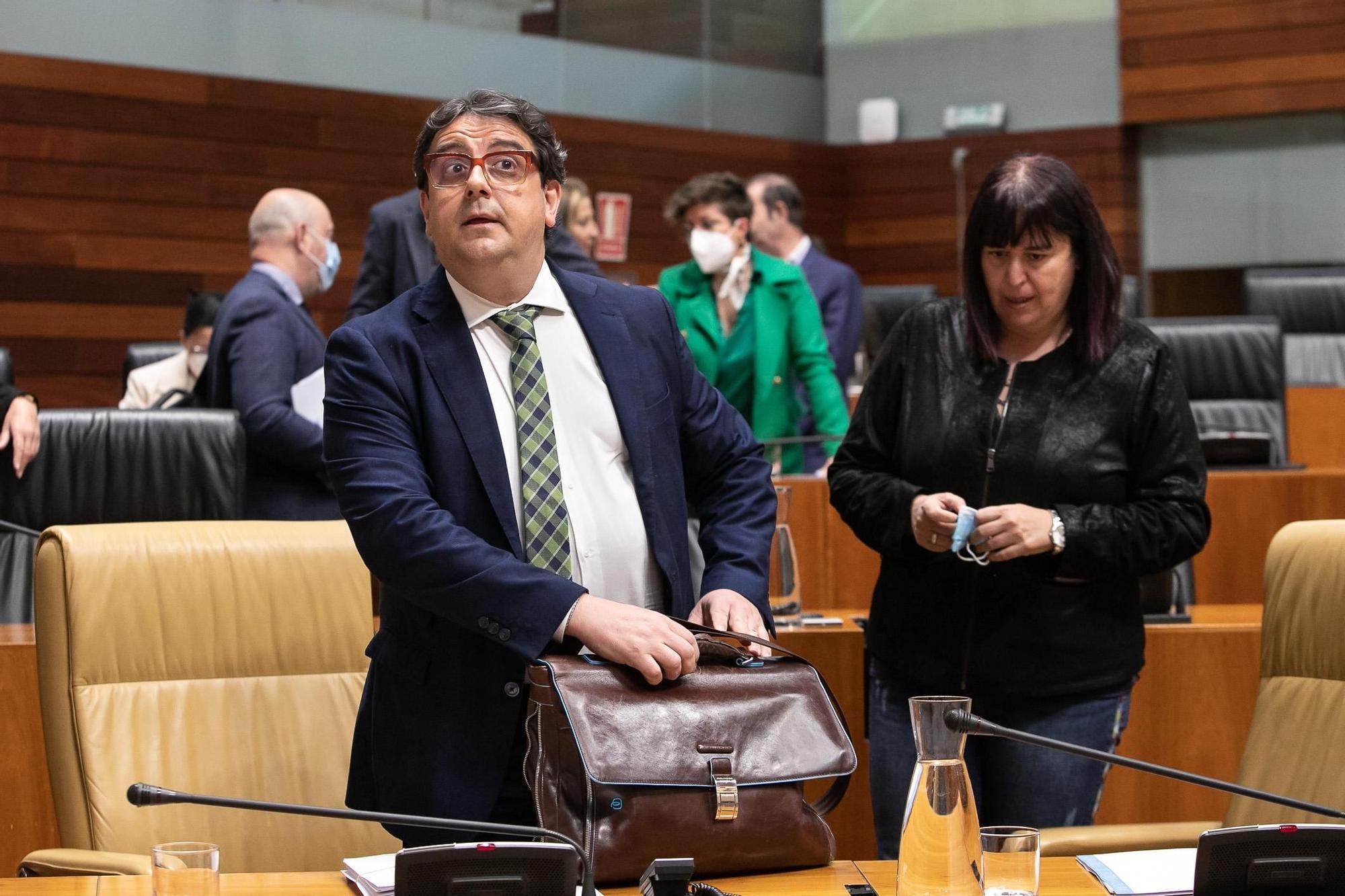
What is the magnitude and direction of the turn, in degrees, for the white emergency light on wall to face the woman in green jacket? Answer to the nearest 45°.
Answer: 0° — it already faces them

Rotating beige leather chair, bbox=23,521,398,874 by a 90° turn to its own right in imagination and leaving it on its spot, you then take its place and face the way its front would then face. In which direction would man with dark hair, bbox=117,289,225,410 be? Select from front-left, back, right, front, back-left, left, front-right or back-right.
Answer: back-right

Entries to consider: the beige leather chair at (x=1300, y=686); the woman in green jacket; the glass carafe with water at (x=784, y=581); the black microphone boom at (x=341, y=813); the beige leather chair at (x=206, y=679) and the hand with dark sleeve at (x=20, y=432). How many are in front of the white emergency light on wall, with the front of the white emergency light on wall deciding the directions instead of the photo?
6

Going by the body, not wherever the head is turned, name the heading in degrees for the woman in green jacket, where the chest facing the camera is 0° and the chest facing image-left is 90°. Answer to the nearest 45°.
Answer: approximately 45°

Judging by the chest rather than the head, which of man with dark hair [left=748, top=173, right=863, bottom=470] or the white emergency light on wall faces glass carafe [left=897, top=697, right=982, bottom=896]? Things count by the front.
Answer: the white emergency light on wall

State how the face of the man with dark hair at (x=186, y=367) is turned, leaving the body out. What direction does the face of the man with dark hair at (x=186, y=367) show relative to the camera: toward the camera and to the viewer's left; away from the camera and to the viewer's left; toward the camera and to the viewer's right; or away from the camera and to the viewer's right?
toward the camera and to the viewer's right

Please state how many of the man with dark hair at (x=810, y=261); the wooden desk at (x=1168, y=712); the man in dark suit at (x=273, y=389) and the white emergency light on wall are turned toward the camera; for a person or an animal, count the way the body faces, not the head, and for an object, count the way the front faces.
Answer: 2

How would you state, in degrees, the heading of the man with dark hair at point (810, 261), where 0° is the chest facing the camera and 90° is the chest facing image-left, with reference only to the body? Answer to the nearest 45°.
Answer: approximately 90°

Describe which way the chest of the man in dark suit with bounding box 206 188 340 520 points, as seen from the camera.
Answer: to the viewer's right
